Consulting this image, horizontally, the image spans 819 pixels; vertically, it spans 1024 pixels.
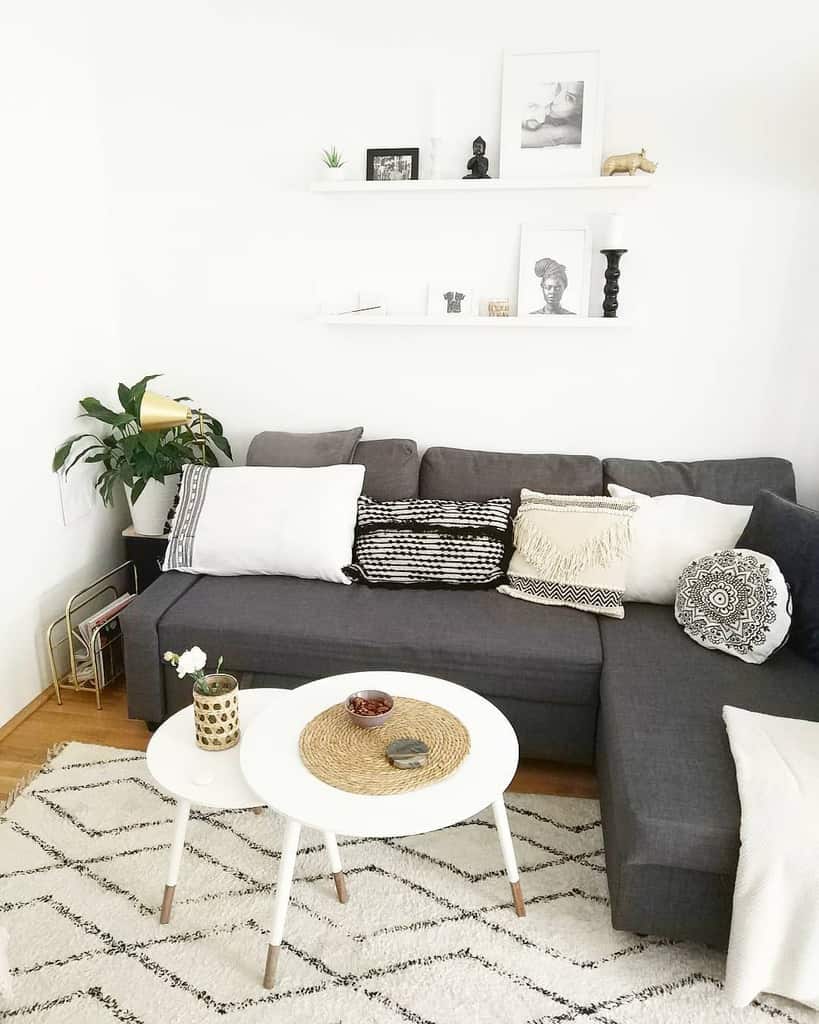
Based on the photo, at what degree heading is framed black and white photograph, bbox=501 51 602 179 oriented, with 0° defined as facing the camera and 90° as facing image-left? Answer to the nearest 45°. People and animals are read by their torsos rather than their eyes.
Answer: approximately 0°

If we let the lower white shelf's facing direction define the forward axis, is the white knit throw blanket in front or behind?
in front

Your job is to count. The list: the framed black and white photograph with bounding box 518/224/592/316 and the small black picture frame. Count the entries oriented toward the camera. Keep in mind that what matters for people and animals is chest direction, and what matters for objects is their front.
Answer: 2
